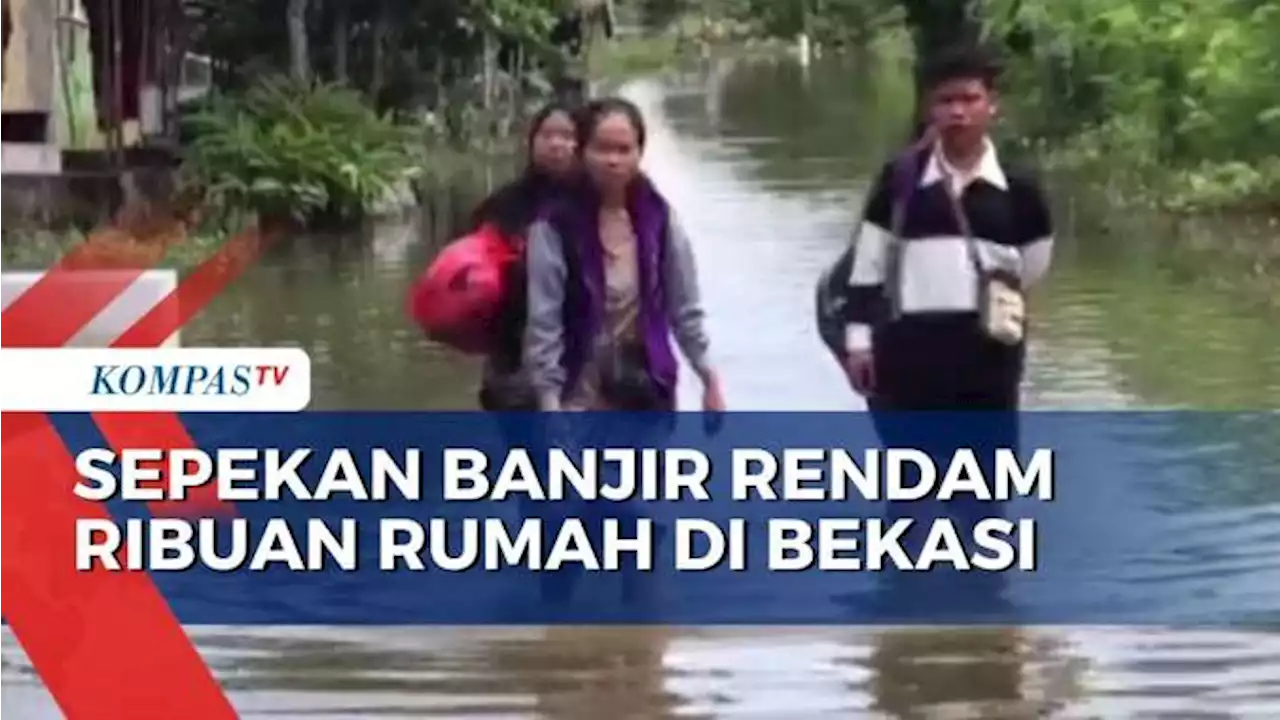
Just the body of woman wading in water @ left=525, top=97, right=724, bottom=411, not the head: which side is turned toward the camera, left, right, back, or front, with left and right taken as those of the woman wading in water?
front

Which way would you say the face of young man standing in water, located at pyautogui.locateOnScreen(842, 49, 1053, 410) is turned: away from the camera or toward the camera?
toward the camera

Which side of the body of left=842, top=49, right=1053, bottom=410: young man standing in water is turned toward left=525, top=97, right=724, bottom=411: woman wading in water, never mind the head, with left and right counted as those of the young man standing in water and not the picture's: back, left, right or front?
right

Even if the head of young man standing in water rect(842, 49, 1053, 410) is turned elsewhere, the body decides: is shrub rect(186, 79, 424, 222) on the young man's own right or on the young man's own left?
on the young man's own right

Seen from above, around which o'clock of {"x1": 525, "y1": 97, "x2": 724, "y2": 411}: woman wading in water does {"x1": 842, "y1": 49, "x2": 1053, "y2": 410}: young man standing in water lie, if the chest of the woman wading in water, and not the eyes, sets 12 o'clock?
The young man standing in water is roughly at 9 o'clock from the woman wading in water.

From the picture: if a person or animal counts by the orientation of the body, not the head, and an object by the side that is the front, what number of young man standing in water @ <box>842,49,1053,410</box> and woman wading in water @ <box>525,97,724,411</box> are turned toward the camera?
2

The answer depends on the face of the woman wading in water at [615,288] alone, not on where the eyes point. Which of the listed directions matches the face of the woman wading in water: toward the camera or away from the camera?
toward the camera

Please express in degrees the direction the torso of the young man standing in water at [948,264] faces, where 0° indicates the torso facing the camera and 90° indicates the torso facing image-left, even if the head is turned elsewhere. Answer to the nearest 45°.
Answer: approximately 0°

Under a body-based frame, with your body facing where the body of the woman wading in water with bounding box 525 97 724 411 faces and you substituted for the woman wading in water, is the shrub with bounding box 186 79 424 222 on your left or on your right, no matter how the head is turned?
on your right

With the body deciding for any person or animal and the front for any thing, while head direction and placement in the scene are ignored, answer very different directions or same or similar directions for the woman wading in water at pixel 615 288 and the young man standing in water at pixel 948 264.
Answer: same or similar directions
